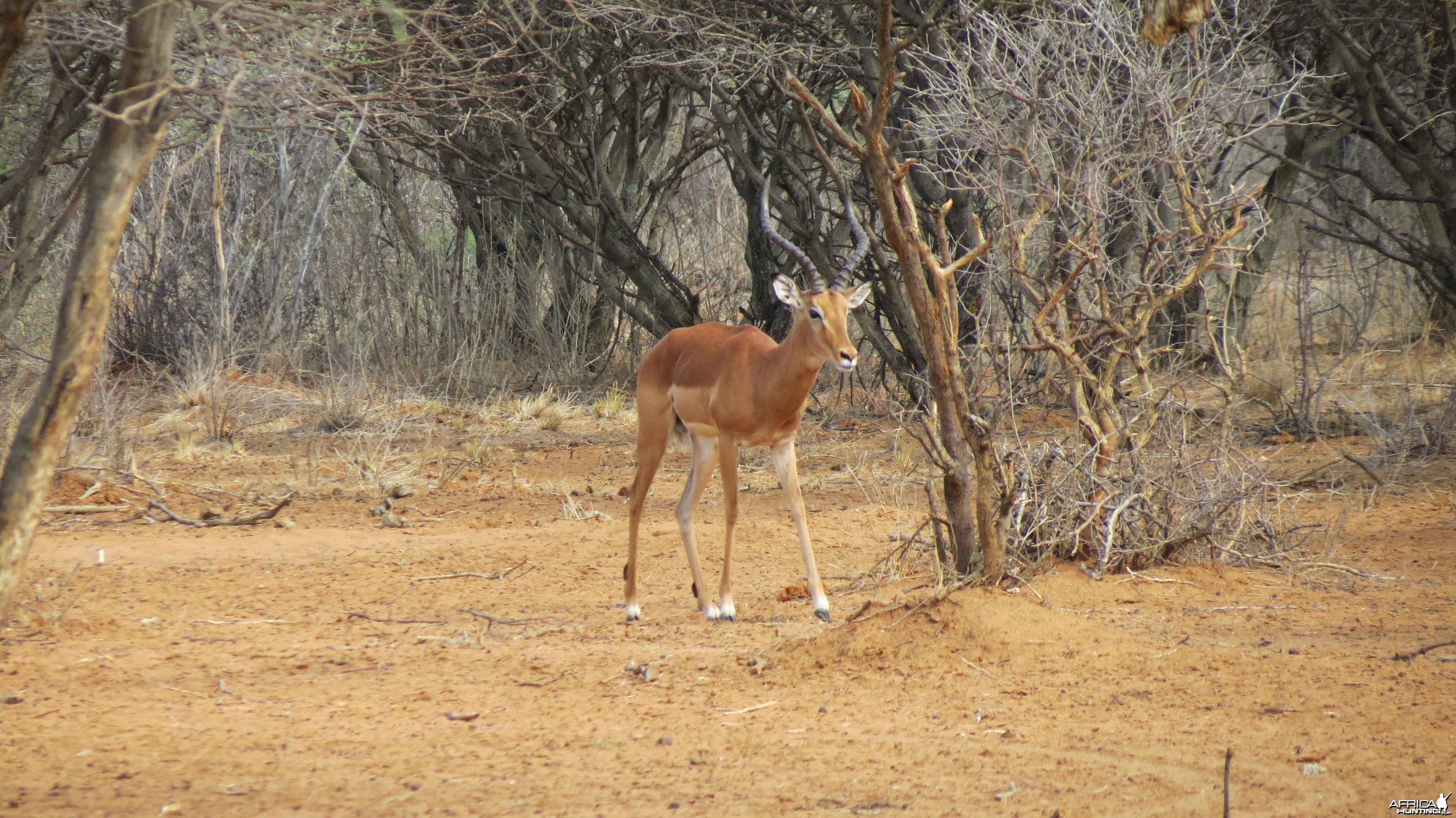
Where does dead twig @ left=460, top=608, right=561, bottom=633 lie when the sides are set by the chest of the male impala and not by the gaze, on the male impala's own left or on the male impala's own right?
on the male impala's own right

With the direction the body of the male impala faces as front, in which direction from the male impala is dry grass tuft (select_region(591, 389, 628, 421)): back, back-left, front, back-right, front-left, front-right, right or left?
back-left

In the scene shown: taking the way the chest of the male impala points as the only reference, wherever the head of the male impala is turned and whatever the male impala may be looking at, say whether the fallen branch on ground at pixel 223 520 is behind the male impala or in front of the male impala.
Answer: behind

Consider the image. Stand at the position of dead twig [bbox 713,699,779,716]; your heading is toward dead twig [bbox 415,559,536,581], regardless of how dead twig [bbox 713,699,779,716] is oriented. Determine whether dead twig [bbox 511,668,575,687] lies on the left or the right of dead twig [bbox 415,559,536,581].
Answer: left

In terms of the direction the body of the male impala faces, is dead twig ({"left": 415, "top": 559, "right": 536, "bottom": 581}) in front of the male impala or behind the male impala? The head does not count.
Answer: behind

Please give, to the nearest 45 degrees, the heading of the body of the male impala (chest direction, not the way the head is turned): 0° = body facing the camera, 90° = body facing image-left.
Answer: approximately 315°

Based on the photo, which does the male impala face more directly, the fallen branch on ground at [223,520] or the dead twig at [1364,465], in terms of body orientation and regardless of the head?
the dead twig

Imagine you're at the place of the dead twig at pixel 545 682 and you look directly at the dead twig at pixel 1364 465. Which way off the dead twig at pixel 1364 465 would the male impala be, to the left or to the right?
left

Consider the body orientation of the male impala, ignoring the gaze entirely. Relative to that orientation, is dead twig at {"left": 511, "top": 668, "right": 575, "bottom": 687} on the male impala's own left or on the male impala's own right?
on the male impala's own right
